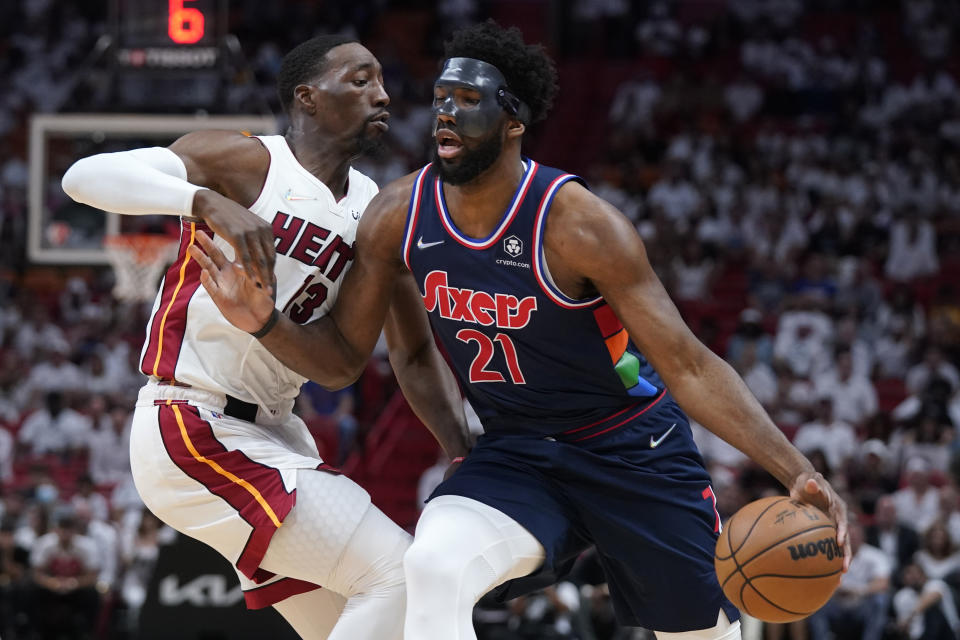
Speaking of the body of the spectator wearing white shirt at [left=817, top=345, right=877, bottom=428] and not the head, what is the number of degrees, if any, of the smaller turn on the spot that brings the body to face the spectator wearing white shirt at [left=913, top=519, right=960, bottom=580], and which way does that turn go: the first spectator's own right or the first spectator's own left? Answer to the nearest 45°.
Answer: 0° — they already face them

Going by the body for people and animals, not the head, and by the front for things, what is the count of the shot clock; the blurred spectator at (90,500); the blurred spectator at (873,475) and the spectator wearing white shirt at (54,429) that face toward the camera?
4

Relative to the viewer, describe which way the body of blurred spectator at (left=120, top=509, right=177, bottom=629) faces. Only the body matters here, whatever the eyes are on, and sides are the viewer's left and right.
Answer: facing the viewer

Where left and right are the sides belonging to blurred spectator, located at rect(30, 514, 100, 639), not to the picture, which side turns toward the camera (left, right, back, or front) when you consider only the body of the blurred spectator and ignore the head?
front

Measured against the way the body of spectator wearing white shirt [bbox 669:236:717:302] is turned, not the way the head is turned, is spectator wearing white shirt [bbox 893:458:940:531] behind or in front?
in front

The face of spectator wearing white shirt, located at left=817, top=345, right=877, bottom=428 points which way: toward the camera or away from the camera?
toward the camera

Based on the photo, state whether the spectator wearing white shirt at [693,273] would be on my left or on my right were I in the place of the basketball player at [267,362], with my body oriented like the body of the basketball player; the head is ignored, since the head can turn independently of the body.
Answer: on my left

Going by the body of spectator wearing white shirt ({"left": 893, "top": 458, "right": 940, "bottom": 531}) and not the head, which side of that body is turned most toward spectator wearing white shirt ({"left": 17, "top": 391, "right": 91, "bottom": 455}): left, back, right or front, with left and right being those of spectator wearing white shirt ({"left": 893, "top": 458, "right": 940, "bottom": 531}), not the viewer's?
right

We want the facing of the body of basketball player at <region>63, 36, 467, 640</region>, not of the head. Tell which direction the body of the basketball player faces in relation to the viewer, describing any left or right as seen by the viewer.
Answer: facing the viewer and to the right of the viewer

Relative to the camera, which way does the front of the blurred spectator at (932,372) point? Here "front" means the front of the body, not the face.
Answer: toward the camera

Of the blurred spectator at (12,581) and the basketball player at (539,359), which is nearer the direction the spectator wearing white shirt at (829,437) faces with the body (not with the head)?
the basketball player

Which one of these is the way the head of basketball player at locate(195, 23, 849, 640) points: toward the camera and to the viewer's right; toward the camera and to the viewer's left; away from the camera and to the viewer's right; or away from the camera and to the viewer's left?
toward the camera and to the viewer's left

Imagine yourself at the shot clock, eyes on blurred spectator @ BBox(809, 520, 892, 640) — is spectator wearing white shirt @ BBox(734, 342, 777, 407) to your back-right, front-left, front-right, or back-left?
front-left

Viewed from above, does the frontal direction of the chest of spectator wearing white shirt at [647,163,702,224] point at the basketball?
yes

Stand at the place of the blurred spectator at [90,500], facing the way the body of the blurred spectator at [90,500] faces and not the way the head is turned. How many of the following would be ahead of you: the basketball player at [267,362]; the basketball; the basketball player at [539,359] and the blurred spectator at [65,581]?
4

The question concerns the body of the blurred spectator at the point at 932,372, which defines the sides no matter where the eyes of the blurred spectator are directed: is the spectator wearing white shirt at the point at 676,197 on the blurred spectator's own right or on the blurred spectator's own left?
on the blurred spectator's own right

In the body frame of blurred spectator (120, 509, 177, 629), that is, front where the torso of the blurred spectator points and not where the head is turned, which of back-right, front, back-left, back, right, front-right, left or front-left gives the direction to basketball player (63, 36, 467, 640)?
front

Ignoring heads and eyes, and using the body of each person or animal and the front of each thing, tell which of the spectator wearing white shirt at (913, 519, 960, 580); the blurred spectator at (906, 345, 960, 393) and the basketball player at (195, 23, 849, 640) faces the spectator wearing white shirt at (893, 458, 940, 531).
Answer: the blurred spectator
